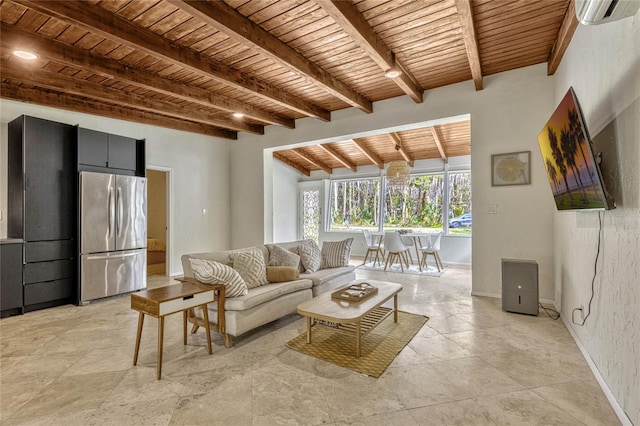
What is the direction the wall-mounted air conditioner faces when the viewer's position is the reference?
facing to the left of the viewer

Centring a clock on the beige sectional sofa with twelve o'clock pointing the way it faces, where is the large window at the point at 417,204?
The large window is roughly at 9 o'clock from the beige sectional sofa.

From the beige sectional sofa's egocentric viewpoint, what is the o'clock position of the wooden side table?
The wooden side table is roughly at 3 o'clock from the beige sectional sofa.

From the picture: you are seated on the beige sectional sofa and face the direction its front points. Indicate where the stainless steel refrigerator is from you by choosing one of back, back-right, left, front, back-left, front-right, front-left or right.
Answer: back

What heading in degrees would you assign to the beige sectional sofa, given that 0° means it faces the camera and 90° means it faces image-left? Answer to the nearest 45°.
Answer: approximately 315°

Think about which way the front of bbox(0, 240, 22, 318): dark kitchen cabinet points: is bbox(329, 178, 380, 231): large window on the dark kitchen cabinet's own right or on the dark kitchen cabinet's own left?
on the dark kitchen cabinet's own left

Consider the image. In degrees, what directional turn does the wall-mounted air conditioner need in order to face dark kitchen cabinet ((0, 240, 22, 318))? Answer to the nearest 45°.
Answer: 0° — it already faces it

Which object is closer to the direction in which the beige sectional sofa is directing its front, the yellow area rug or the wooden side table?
the yellow area rug

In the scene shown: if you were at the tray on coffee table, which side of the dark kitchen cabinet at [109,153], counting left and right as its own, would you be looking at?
front

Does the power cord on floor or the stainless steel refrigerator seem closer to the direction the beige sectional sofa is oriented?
the power cord on floor

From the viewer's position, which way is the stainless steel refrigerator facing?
facing the viewer and to the right of the viewer

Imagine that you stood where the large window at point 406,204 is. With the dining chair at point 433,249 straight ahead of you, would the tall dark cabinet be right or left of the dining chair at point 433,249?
right
